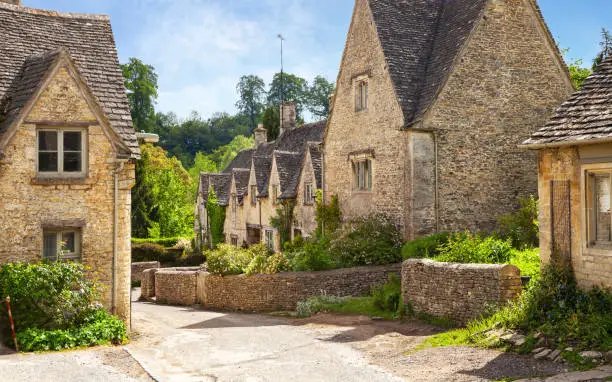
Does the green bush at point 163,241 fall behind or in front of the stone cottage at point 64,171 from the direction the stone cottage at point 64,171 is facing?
behind

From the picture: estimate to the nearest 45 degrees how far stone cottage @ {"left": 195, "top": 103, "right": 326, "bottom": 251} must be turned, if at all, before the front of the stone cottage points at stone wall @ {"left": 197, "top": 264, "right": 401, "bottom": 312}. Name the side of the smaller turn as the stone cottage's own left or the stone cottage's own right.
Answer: approximately 45° to the stone cottage's own left

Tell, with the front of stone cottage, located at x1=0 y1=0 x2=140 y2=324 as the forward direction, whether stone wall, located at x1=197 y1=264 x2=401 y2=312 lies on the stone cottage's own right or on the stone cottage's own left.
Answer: on the stone cottage's own left

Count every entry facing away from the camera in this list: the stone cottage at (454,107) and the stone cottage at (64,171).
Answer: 0

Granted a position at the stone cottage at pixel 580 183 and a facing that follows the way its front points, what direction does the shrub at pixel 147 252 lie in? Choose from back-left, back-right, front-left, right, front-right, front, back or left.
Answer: right

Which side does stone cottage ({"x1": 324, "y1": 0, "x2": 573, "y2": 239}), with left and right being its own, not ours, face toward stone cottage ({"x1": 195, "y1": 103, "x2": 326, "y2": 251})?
right

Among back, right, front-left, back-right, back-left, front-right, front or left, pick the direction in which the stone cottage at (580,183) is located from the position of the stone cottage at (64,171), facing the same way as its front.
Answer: front-left

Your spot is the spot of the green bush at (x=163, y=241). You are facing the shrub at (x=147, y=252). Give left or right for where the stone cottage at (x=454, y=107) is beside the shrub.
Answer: left

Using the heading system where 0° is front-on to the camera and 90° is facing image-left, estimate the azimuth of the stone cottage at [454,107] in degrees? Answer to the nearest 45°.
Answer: approximately 45°

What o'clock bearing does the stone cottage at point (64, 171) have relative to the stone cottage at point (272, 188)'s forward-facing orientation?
the stone cottage at point (64, 171) is roughly at 11 o'clock from the stone cottage at point (272, 188).

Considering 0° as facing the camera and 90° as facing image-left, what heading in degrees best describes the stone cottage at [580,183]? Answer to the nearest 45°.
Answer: approximately 45°
